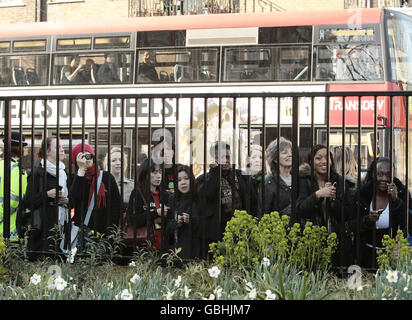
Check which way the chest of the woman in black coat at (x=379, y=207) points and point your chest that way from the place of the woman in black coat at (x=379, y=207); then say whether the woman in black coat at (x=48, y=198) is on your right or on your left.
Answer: on your right

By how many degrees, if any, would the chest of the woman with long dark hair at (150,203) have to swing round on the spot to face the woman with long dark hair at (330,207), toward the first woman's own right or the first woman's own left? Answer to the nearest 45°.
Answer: approximately 45° to the first woman's own left

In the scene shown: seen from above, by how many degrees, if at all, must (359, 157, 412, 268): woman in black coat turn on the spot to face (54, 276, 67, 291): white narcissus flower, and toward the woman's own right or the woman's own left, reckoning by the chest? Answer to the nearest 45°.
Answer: approximately 45° to the woman's own right

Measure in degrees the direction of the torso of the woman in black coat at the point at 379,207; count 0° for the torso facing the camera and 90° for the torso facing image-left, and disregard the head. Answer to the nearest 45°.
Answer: approximately 0°

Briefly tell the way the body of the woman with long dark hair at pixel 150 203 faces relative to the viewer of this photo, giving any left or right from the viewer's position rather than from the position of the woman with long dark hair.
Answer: facing the viewer and to the right of the viewer

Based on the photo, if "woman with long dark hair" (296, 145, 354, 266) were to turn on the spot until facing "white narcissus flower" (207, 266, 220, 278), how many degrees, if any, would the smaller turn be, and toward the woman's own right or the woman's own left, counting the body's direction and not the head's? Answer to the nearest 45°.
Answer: approximately 90° to the woman's own right

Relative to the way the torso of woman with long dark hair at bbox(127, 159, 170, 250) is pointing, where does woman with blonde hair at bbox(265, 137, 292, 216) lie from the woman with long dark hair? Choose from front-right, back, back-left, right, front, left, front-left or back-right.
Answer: front-left

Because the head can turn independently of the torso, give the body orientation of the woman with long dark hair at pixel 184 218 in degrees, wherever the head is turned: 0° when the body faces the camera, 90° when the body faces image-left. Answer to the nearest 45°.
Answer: approximately 0°

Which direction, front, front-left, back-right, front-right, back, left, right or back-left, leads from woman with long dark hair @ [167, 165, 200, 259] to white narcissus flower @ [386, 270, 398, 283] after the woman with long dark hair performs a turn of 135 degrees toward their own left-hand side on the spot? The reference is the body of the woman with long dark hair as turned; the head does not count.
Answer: right

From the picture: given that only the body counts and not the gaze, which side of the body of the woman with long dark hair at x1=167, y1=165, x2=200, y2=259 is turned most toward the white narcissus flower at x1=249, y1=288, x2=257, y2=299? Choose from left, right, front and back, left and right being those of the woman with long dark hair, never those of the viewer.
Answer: front

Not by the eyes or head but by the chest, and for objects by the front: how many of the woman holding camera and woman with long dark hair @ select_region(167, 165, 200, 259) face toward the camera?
2
